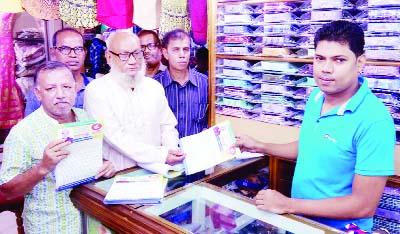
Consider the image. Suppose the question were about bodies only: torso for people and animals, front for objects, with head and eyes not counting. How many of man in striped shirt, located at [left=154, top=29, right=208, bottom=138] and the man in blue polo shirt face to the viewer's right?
0

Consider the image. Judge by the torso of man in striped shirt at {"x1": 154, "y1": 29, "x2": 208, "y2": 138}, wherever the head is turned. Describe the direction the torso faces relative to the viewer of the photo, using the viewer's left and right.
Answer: facing the viewer

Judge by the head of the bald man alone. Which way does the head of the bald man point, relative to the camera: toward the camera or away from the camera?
toward the camera

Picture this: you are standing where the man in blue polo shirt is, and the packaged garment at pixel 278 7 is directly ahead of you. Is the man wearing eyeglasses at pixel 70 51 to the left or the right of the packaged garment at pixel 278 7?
left

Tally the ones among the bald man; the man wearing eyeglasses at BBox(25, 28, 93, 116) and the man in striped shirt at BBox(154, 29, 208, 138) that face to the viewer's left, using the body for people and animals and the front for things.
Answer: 0

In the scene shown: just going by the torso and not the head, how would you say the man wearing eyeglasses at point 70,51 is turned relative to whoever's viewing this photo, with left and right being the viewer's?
facing the viewer and to the right of the viewer

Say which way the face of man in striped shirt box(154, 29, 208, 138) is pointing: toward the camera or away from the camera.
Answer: toward the camera

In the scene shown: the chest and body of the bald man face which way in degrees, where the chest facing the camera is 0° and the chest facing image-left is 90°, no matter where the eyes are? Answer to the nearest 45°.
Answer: approximately 315°

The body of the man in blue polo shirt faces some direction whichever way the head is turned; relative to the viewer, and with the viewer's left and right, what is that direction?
facing the viewer and to the left of the viewer
